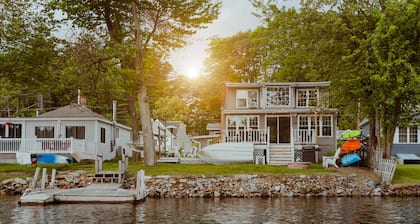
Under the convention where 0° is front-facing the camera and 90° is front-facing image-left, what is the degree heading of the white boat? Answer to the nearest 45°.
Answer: approximately 90°

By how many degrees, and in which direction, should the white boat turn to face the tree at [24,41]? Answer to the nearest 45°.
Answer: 0° — it already faces it

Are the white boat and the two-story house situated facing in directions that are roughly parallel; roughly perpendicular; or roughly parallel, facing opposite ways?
roughly perpendicular

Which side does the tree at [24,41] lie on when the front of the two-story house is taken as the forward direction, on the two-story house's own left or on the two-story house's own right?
on the two-story house's own right

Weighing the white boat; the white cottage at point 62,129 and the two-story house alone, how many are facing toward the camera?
2

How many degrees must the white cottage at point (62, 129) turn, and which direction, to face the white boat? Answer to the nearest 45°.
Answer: approximately 45° to its left

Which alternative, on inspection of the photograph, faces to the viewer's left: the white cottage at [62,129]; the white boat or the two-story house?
the white boat

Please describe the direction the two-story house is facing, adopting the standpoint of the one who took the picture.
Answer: facing the viewer

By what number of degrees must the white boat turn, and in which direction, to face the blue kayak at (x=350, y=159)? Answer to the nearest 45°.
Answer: approximately 135° to its left

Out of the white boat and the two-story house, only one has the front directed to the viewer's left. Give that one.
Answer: the white boat

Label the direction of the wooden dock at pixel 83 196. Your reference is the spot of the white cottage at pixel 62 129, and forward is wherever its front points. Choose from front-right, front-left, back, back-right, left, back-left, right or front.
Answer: front
